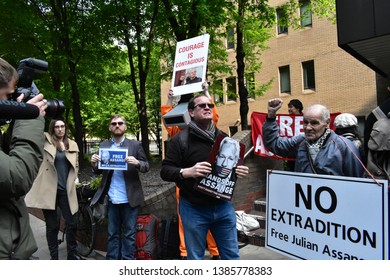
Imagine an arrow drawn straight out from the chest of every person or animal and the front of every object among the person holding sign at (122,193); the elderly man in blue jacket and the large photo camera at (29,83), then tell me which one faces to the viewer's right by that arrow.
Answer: the large photo camera

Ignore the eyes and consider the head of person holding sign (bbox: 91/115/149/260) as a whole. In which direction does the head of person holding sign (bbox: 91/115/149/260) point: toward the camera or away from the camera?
toward the camera

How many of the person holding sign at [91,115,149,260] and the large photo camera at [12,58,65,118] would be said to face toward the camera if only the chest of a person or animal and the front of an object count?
1

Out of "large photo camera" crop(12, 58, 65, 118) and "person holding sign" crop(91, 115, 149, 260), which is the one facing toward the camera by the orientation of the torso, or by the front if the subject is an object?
the person holding sign

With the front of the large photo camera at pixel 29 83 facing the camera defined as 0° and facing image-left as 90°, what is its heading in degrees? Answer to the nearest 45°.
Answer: approximately 270°

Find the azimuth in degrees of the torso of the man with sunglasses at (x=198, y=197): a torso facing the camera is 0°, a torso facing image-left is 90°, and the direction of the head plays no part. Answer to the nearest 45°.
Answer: approximately 315°

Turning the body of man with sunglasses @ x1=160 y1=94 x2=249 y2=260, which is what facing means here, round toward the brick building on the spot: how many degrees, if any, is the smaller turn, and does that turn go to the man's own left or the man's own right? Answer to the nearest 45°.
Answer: approximately 135° to the man's own left

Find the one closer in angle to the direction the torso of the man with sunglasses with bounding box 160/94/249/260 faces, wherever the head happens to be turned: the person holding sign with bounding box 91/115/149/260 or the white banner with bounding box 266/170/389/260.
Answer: the white banner

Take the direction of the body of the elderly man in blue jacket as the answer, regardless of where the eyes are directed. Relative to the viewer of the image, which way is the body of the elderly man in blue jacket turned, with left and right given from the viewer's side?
facing the viewer and to the left of the viewer

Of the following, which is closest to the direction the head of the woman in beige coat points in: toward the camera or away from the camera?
toward the camera

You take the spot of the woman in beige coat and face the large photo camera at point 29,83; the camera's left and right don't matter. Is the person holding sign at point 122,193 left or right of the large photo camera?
left

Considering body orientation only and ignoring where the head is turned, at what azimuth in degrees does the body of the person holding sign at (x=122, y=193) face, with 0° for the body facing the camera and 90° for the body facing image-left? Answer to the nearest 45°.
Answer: approximately 0°

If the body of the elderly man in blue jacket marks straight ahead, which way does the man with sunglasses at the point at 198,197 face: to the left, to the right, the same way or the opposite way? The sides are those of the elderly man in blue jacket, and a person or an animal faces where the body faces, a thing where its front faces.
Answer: to the left

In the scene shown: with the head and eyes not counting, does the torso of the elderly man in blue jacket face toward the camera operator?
yes

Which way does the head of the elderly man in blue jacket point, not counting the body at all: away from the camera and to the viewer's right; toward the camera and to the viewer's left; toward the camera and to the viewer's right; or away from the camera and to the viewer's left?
toward the camera and to the viewer's left

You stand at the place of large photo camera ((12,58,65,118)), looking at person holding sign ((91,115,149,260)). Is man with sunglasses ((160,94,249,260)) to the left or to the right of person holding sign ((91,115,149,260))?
right

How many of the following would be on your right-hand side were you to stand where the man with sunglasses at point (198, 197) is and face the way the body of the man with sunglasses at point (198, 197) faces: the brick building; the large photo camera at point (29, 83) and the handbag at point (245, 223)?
1
